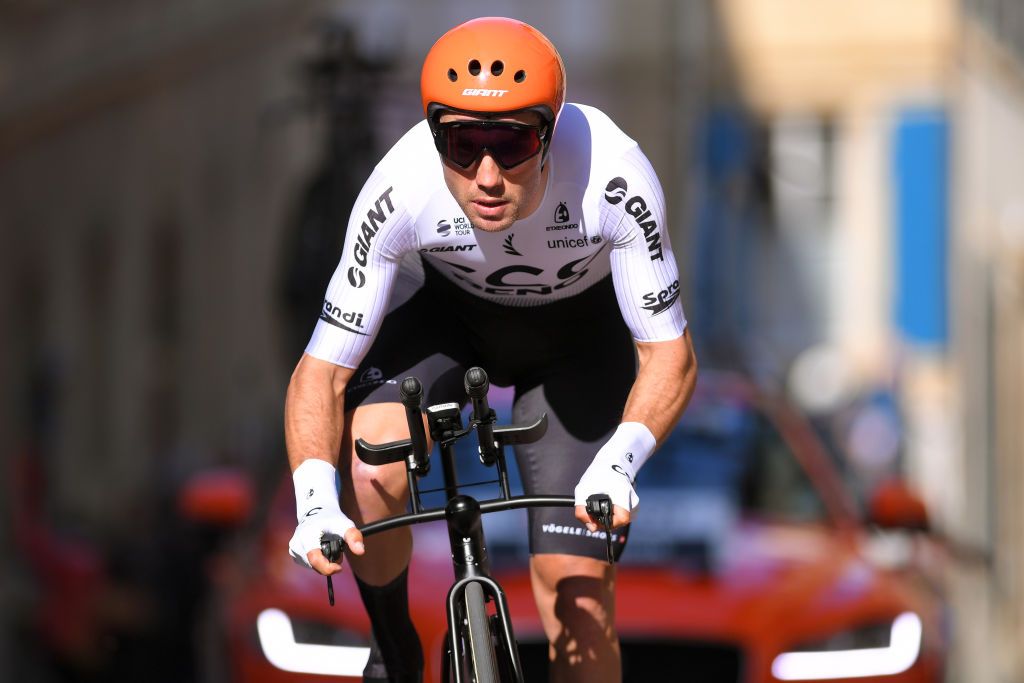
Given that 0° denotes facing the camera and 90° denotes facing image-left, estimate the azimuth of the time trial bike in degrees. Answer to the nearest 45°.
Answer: approximately 0°

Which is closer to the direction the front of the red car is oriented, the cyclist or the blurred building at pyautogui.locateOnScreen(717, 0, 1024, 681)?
the cyclist

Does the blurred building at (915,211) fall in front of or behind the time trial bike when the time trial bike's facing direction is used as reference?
behind

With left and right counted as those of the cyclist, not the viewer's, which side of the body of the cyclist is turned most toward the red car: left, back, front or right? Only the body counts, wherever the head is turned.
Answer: back

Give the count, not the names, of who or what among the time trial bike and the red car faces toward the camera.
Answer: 2

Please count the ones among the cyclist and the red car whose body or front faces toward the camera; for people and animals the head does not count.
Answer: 2

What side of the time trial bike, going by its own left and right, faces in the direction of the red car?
back
